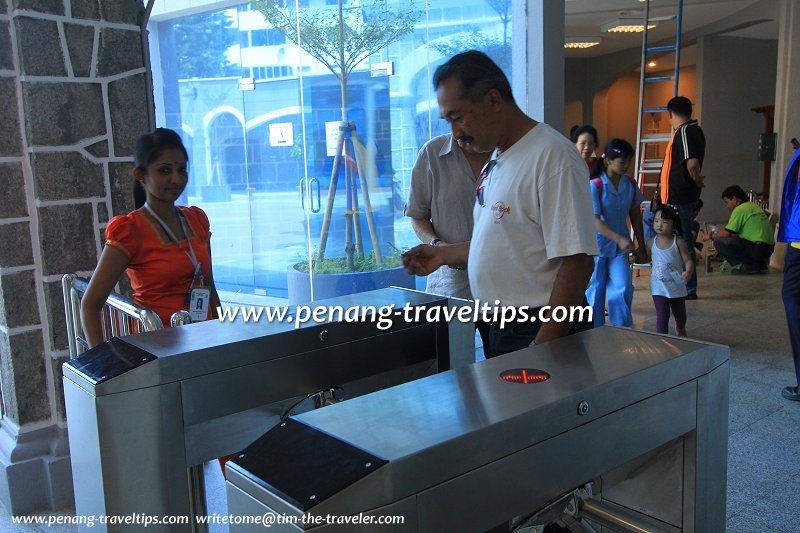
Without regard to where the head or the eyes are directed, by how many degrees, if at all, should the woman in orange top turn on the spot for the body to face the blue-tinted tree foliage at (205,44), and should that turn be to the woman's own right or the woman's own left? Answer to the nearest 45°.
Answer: approximately 135° to the woman's own left

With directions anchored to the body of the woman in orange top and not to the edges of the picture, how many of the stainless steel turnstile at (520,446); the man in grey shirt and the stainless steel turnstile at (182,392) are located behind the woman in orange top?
0

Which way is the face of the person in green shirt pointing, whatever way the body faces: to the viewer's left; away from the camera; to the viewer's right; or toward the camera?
to the viewer's left

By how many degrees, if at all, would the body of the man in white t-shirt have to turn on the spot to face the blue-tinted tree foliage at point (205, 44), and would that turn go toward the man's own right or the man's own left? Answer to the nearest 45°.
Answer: approximately 90° to the man's own right

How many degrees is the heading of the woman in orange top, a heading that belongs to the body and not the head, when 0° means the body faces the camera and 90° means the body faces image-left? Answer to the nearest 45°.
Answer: approximately 315°

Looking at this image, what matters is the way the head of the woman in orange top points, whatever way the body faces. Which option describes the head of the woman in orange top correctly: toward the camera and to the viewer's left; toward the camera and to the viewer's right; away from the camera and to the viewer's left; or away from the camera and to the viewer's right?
toward the camera and to the viewer's right

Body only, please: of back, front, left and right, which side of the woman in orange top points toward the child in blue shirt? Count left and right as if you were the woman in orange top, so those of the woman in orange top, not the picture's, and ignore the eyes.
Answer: left

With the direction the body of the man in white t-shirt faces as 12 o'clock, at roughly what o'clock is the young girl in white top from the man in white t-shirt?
The young girl in white top is roughly at 5 o'clock from the man in white t-shirt.

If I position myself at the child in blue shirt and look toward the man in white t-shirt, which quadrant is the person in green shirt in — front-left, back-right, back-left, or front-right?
back-left

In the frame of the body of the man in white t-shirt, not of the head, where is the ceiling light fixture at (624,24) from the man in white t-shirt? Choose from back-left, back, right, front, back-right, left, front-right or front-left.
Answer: back-right

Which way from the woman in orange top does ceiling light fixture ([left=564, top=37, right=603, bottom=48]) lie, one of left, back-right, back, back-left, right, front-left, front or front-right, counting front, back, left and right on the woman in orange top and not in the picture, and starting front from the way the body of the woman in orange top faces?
left

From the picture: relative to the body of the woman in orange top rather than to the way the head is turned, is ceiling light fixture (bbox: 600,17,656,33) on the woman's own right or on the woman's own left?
on the woman's own left

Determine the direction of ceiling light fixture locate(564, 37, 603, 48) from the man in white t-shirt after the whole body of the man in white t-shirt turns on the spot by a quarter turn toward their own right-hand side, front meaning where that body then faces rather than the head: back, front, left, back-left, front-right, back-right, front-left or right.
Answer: front-right

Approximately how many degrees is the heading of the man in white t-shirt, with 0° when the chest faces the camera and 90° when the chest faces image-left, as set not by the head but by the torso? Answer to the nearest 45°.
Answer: approximately 45°

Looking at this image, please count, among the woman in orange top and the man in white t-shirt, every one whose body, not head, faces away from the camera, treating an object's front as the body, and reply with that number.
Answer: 0

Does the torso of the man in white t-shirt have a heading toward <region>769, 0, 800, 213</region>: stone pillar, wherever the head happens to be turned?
no

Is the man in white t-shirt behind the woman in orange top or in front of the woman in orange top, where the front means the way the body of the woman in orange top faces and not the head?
in front
